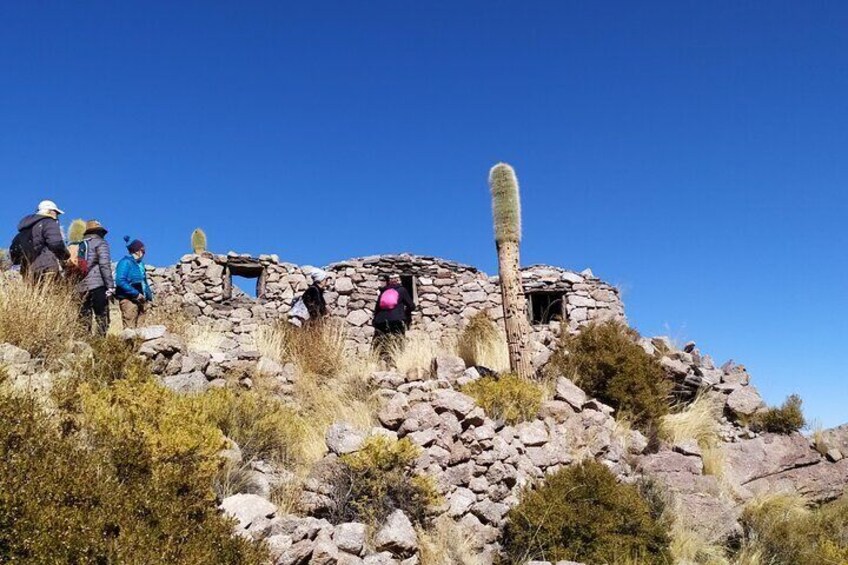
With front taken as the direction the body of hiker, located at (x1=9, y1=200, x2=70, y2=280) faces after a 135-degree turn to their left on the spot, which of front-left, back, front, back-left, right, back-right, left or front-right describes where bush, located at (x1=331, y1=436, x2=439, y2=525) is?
back-left

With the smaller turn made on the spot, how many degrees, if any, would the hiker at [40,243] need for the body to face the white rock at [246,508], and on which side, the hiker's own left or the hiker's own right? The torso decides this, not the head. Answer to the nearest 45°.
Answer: approximately 135° to the hiker's own right

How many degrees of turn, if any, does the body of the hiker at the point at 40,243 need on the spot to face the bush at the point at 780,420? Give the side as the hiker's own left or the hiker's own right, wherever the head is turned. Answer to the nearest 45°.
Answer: approximately 45° to the hiker's own right

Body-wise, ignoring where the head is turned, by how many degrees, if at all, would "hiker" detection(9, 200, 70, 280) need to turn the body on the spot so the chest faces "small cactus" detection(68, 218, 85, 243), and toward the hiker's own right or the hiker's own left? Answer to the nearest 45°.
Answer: approximately 45° to the hiker's own left

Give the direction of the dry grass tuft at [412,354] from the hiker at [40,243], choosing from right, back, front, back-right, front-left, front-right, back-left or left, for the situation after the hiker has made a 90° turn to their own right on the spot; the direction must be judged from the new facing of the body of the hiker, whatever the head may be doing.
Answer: front-left

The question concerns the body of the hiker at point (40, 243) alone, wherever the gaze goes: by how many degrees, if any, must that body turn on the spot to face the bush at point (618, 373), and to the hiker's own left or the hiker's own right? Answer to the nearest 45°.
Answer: approximately 45° to the hiker's own right

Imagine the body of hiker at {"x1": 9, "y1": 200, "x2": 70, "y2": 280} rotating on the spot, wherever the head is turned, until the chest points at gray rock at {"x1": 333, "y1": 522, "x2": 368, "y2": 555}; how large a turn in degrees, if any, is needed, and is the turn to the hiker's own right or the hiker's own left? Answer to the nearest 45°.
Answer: approximately 90° to the hiker's own right

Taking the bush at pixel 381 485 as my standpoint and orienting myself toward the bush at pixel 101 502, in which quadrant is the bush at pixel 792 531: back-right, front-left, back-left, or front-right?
back-left

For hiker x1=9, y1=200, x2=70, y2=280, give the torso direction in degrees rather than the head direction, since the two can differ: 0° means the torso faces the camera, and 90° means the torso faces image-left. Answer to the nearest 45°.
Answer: approximately 225°

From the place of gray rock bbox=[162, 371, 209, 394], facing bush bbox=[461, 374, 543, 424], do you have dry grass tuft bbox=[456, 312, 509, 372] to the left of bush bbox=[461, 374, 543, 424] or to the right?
left

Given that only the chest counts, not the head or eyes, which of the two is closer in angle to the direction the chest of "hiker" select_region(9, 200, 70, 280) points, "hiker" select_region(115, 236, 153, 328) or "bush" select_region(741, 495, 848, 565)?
the hiker

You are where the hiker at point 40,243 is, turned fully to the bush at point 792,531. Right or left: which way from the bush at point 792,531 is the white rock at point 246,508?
right

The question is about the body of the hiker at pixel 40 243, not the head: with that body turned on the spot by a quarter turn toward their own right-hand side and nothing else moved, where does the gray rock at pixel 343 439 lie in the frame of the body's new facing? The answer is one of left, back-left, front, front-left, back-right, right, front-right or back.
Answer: front

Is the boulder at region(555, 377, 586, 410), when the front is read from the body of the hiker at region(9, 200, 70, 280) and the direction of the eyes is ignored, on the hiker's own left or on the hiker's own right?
on the hiker's own right

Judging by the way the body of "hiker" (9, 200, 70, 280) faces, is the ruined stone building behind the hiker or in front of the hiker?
in front

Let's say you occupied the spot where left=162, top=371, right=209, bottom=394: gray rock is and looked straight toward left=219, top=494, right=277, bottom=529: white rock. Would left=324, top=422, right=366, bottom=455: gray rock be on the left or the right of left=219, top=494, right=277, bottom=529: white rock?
left
